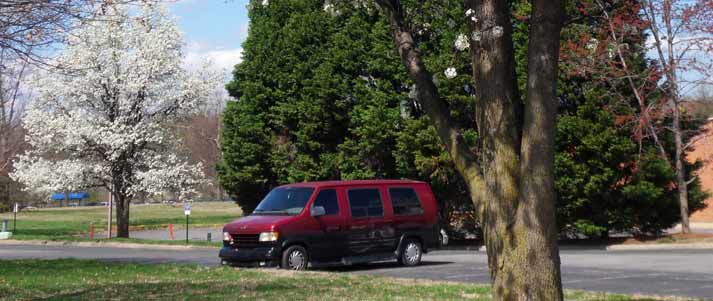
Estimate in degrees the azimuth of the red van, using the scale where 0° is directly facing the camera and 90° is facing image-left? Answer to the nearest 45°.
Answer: approximately 45°

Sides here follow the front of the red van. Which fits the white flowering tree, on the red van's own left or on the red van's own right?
on the red van's own right
